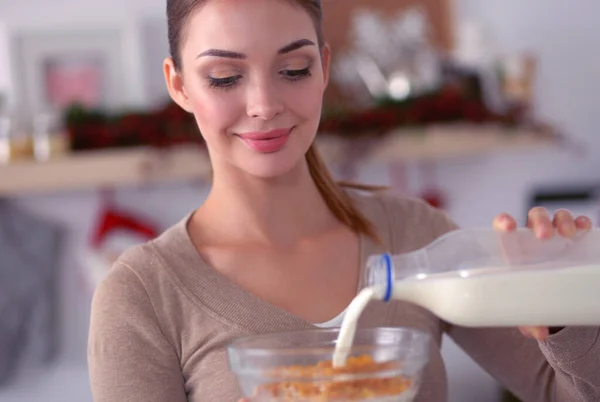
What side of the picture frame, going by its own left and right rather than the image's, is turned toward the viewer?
front

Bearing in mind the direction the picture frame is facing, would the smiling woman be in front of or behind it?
in front

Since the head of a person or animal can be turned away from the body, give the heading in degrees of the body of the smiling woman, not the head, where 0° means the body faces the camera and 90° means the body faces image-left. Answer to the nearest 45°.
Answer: approximately 315°

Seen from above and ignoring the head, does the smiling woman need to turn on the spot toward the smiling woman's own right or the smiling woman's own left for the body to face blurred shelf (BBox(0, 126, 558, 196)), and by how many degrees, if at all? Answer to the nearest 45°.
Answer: approximately 135° to the smiling woman's own left

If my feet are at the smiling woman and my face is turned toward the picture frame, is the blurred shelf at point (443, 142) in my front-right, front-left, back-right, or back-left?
front-right

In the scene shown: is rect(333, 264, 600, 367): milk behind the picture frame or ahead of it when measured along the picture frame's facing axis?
ahead

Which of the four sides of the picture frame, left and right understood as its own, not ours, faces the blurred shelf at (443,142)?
left

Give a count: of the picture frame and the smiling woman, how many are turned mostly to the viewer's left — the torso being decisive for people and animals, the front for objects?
0
